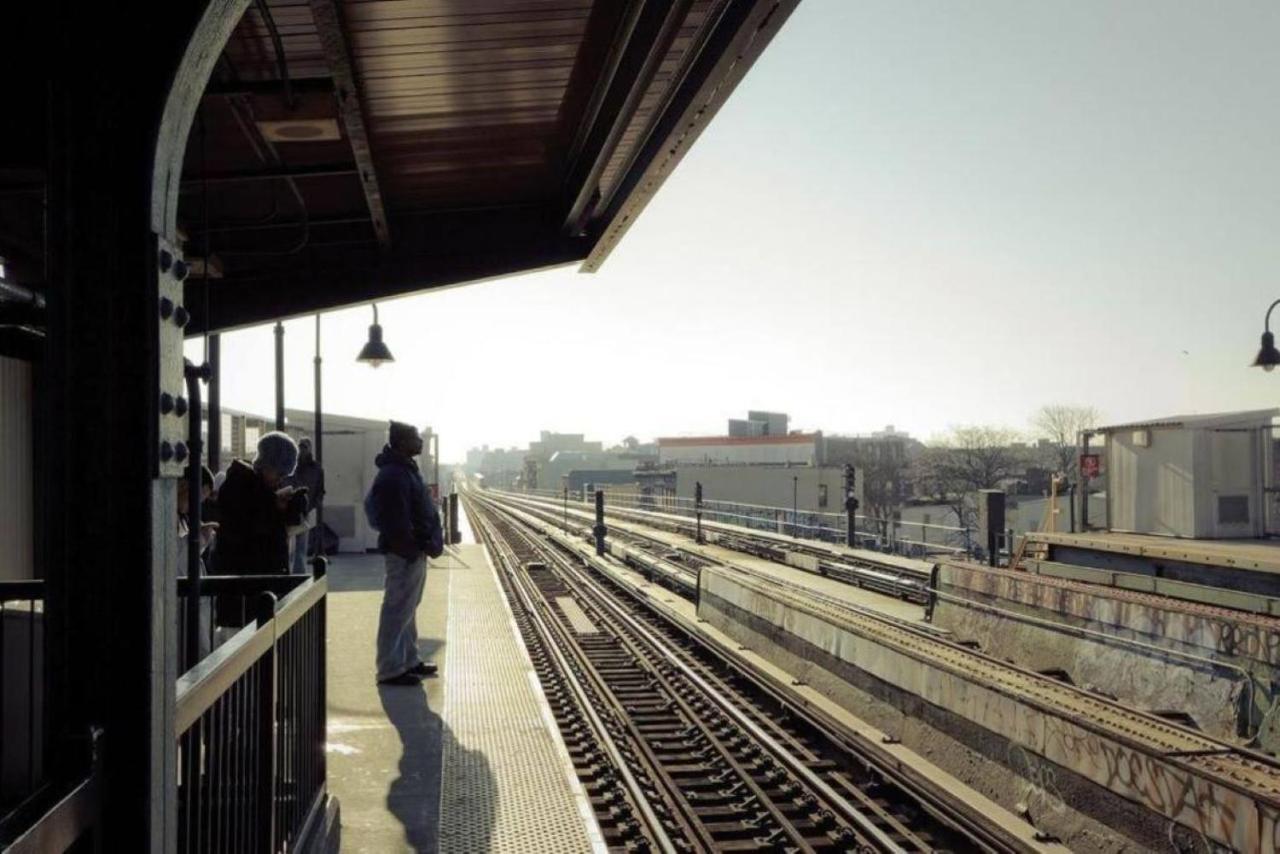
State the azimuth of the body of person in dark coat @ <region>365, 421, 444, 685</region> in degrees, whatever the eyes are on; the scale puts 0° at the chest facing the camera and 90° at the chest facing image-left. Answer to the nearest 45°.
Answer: approximately 270°

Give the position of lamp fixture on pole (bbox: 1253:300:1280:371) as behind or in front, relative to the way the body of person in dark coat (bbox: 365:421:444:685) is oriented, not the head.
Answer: in front

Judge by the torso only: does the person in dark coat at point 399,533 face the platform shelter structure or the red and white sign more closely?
the red and white sign

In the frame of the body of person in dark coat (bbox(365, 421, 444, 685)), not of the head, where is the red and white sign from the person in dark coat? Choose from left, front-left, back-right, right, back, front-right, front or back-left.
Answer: front-left

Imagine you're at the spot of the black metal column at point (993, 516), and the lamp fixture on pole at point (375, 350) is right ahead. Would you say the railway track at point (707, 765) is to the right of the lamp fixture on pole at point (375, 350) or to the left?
left

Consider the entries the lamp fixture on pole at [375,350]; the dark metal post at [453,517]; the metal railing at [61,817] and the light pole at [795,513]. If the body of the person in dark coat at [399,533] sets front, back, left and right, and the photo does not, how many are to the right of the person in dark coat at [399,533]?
1

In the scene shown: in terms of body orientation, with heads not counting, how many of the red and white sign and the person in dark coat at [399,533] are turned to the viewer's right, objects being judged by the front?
1

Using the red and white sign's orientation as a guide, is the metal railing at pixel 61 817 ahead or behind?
ahead

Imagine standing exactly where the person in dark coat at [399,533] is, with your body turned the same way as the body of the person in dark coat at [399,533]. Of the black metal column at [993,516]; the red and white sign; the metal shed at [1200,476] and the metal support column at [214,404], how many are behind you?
1

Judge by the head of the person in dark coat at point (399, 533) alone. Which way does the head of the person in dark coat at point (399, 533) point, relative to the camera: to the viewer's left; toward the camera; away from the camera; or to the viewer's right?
to the viewer's right

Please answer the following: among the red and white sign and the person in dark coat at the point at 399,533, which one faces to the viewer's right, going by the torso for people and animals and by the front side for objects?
the person in dark coat
